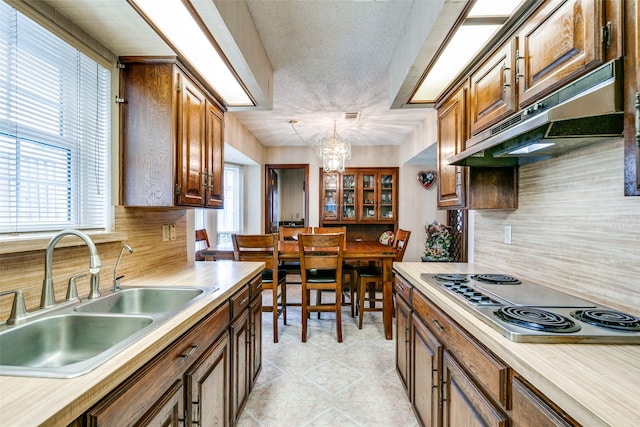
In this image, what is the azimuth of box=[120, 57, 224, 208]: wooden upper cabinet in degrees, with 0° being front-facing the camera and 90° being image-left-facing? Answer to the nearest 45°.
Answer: approximately 315°

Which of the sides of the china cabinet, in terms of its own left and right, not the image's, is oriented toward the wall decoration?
left

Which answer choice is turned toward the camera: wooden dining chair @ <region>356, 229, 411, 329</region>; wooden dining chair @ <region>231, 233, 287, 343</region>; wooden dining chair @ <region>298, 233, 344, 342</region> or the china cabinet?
the china cabinet

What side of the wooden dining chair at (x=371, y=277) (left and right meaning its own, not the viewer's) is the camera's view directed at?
left

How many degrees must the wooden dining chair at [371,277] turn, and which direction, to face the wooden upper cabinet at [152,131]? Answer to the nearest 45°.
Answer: approximately 45° to its left

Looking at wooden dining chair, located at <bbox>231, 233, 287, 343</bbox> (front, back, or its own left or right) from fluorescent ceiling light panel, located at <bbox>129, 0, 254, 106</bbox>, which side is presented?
back

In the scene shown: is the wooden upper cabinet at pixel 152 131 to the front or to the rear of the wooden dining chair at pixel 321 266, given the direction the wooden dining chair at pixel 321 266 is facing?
to the rear

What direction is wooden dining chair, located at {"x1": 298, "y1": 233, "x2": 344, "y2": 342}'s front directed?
away from the camera

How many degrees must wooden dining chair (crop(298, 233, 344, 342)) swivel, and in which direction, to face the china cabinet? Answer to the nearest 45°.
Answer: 0° — it already faces it

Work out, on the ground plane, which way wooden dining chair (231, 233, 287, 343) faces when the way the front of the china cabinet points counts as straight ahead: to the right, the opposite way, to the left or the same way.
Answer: the opposite way

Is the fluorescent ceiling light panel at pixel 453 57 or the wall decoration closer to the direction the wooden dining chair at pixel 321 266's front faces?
the wall decoration

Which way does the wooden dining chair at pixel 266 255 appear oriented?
away from the camera

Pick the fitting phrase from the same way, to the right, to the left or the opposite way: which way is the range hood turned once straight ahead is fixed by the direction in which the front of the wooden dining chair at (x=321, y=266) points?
to the left
